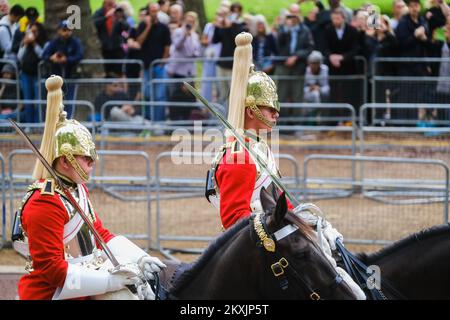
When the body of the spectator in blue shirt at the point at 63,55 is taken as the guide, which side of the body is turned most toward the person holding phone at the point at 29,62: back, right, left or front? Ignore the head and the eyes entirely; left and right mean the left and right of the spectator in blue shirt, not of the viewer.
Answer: right

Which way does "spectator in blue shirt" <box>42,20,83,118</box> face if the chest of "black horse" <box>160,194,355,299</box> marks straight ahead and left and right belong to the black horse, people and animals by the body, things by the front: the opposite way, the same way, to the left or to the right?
to the right

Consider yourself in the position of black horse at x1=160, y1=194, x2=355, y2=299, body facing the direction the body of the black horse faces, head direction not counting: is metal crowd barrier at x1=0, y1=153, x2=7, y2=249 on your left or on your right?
on your left

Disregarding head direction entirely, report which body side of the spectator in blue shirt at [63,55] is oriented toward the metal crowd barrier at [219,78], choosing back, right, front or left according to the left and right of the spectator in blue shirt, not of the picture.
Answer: left

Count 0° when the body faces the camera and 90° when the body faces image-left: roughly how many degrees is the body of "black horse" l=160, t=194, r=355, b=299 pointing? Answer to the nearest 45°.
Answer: approximately 270°

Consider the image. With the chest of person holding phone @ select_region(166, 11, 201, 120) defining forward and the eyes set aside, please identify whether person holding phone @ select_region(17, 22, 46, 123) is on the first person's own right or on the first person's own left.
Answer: on the first person's own right

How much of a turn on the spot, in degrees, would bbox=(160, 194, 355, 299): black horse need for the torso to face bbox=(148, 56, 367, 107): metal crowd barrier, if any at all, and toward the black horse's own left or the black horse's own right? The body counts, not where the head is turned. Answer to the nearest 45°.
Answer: approximately 90° to the black horse's own left
